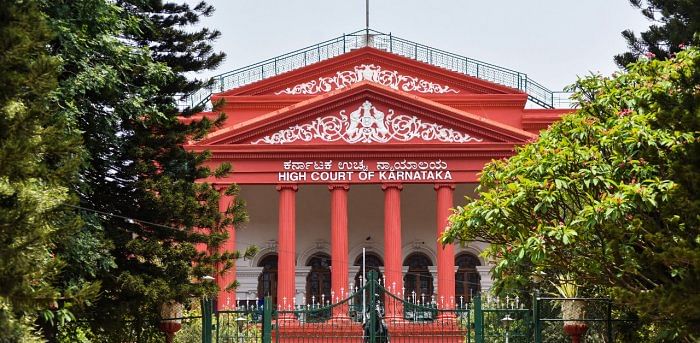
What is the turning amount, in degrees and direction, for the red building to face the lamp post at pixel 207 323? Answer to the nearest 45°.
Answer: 0° — it already faces it

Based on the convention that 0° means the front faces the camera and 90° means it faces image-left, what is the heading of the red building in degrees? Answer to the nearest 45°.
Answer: approximately 0°

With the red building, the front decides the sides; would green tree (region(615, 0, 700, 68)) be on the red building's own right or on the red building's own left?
on the red building's own left

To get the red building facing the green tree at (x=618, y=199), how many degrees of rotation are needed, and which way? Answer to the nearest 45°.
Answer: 0° — it already faces it

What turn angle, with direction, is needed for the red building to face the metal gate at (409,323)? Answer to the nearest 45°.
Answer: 0° — it already faces it

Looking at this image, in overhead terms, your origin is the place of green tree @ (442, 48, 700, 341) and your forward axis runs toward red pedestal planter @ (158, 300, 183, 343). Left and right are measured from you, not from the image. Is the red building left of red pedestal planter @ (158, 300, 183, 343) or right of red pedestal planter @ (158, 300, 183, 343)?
right

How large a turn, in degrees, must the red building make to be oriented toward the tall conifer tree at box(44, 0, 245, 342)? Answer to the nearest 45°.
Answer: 0° — it already faces it
